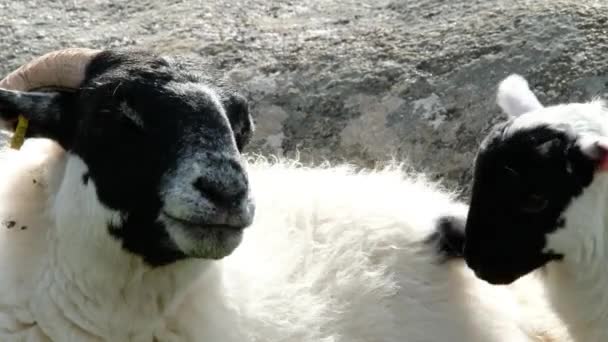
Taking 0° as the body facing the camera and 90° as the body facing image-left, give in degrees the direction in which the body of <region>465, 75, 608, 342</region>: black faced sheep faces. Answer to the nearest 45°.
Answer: approximately 45°

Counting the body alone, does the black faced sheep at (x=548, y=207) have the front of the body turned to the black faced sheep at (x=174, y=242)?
yes

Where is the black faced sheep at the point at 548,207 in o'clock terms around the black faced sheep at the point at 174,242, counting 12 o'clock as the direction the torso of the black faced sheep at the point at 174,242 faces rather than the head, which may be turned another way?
the black faced sheep at the point at 548,207 is roughly at 7 o'clock from the black faced sheep at the point at 174,242.
